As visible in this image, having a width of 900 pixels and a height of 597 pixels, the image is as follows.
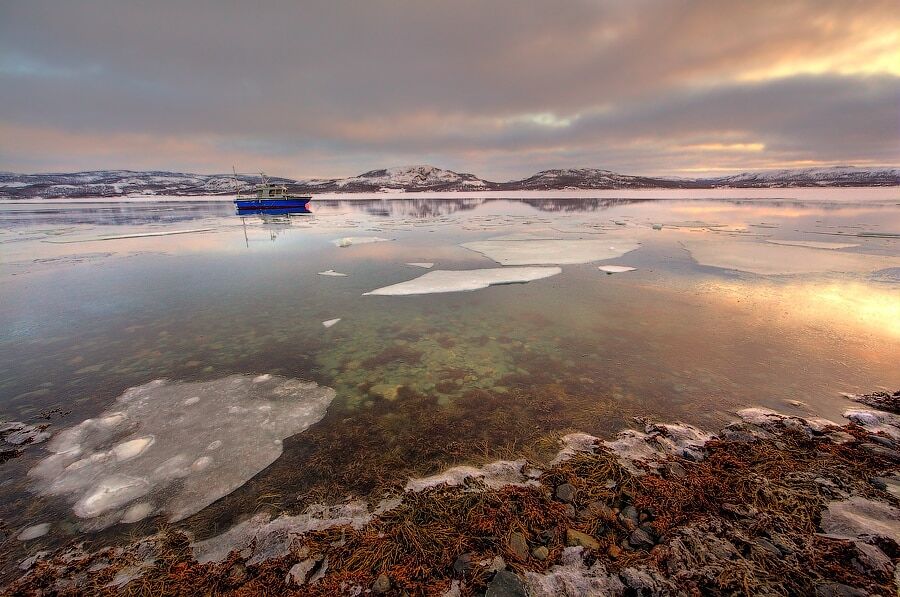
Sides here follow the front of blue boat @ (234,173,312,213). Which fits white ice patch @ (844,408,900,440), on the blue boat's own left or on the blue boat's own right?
on the blue boat's own right

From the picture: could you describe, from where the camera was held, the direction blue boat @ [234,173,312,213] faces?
facing to the right of the viewer

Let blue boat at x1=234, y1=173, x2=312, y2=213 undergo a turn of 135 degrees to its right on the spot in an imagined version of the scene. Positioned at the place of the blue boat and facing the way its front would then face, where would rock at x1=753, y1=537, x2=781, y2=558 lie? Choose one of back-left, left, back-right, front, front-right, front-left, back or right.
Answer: front-left

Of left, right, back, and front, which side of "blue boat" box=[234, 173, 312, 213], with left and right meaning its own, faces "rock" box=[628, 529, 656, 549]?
right

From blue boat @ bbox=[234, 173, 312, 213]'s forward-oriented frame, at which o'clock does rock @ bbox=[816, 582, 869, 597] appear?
The rock is roughly at 3 o'clock from the blue boat.

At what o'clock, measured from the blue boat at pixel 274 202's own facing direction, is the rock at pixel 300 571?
The rock is roughly at 3 o'clock from the blue boat.

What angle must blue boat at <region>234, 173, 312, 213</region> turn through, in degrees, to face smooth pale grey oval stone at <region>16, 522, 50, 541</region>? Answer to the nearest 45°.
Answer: approximately 90° to its right

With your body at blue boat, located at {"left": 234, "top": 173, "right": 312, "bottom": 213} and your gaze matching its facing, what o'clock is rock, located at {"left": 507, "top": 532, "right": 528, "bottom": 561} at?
The rock is roughly at 3 o'clock from the blue boat.

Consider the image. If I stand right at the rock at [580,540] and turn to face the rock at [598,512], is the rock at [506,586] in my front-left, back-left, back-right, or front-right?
back-left

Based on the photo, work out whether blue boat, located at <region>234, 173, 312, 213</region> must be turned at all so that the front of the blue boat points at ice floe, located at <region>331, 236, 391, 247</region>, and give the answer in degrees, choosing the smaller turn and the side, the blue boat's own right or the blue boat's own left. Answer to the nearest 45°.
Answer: approximately 90° to the blue boat's own right
